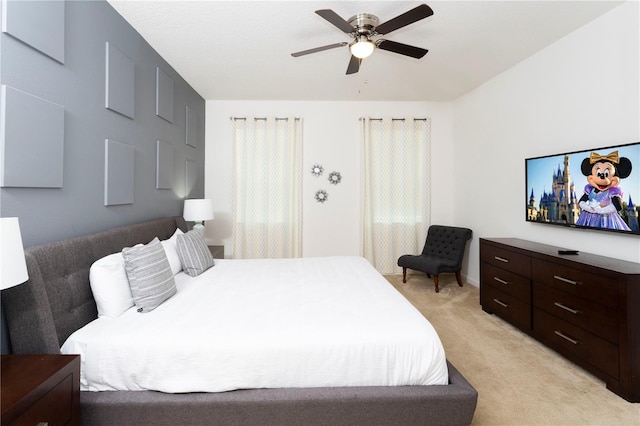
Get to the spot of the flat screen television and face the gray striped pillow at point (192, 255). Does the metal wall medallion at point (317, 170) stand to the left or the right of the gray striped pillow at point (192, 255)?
right

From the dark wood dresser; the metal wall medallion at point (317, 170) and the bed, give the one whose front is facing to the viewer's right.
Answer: the bed

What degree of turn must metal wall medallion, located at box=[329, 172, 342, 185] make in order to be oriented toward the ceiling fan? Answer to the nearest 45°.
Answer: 0° — it already faces it

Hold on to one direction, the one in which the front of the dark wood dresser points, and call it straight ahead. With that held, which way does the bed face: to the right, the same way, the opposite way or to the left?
the opposite way

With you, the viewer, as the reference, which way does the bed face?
facing to the right of the viewer
